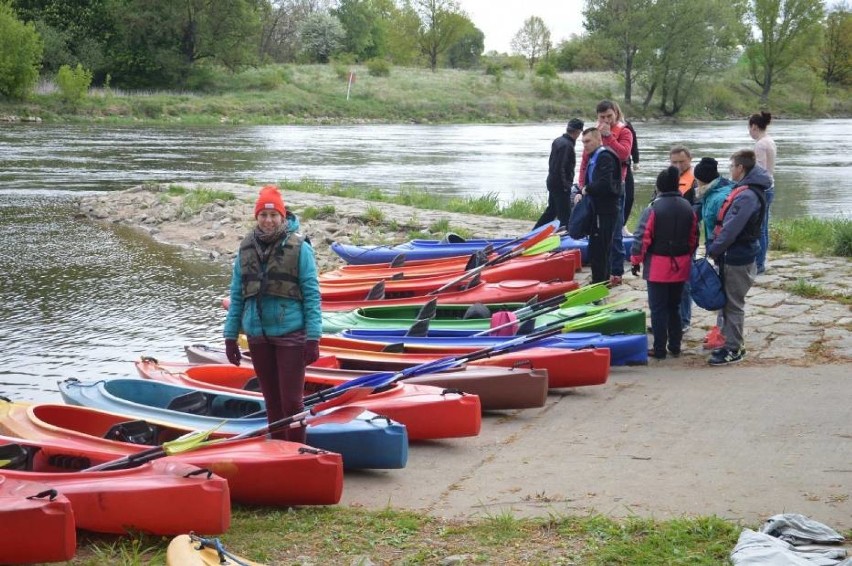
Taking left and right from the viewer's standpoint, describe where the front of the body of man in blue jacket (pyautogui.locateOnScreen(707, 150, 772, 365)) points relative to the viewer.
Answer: facing to the left of the viewer

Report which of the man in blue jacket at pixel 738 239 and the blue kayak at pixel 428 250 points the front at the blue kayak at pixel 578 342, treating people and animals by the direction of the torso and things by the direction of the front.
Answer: the man in blue jacket

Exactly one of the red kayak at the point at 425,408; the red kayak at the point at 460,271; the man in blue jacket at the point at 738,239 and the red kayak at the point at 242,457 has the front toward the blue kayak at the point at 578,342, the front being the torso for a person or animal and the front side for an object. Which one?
the man in blue jacket

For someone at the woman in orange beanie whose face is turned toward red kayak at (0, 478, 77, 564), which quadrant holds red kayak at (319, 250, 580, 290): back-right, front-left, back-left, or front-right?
back-right

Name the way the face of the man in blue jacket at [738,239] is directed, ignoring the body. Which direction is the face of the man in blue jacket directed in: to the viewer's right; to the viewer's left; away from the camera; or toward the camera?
to the viewer's left

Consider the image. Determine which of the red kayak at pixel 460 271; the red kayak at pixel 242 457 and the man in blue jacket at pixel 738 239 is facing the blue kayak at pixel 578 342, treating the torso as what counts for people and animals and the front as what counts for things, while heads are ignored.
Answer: the man in blue jacket
